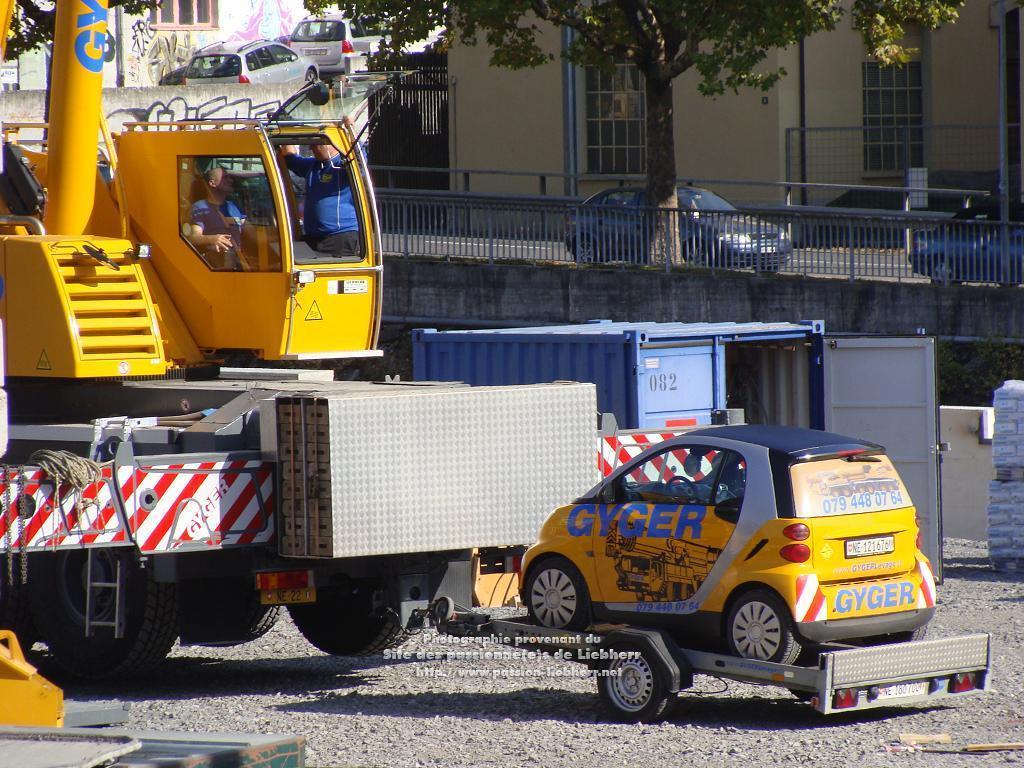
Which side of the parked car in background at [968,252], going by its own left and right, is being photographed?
left

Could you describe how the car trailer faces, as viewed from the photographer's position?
facing away from the viewer and to the left of the viewer

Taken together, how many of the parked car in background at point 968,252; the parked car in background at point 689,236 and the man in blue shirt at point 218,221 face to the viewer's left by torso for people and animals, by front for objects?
1

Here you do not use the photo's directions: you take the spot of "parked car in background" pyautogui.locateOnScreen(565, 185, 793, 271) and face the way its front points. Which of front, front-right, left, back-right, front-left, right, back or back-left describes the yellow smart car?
front-right

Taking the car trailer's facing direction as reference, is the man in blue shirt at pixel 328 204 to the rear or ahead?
ahead

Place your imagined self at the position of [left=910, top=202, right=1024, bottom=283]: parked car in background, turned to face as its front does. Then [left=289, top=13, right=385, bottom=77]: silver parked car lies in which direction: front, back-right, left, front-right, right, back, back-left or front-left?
back-left

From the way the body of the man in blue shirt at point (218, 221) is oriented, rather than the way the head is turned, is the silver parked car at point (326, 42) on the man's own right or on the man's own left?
on the man's own left

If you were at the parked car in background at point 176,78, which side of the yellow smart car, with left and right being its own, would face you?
front

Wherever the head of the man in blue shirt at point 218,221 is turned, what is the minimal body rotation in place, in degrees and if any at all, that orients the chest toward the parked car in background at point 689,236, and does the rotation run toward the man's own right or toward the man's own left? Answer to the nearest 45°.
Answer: approximately 90° to the man's own left

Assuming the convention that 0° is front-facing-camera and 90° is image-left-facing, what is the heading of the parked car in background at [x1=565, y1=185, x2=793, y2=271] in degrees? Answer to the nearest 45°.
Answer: approximately 315°

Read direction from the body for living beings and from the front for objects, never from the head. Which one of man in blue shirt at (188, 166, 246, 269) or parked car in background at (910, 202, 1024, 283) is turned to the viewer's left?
the parked car in background

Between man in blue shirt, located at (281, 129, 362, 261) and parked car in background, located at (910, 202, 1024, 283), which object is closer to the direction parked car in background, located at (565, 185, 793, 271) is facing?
the parked car in background

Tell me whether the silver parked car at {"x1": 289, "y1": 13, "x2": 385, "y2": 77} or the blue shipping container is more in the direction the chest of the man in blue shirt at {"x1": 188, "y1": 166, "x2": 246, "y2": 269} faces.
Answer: the blue shipping container

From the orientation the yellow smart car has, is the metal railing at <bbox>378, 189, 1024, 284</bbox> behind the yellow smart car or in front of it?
in front

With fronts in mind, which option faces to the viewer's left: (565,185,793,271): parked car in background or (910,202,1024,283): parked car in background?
(910,202,1024,283): parked car in background

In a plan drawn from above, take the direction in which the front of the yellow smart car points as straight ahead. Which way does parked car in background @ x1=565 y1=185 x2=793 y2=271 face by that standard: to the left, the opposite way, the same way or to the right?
the opposite way

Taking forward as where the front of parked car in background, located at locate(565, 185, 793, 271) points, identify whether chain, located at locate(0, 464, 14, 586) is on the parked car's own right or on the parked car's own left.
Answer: on the parked car's own right
